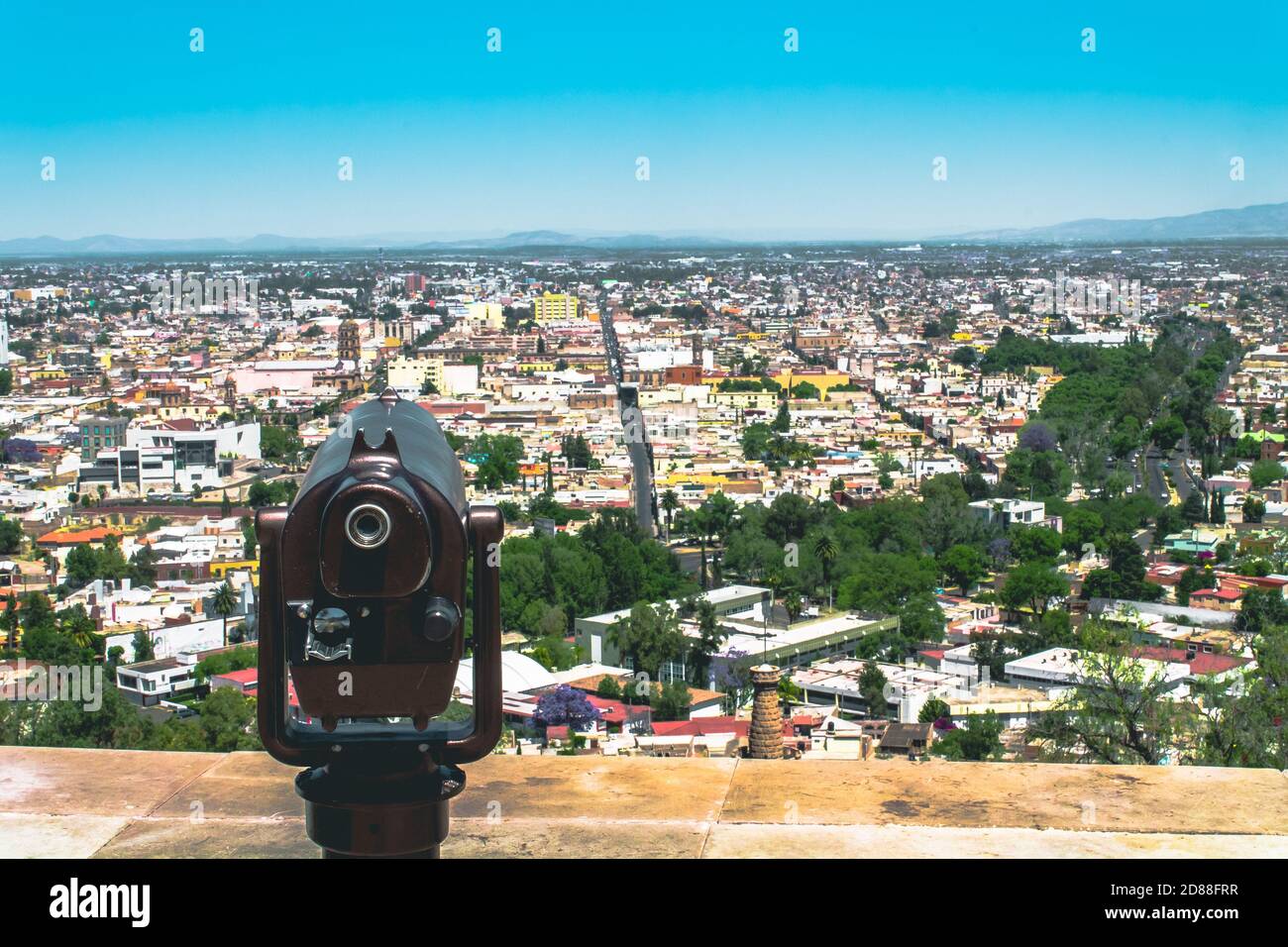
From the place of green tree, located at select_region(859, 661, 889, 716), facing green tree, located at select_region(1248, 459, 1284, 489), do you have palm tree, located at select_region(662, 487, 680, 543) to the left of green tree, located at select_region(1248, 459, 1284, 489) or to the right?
left

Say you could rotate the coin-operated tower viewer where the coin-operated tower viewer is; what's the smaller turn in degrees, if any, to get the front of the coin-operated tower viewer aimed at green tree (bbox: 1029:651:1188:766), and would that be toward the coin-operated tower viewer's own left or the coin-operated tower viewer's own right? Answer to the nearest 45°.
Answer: approximately 45° to the coin-operated tower viewer's own right

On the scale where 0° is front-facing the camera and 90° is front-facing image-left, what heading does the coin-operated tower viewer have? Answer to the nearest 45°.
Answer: approximately 180°

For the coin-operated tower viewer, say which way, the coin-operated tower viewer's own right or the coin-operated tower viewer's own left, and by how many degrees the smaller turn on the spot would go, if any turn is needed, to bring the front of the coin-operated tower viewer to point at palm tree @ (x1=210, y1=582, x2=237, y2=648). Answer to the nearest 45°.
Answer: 0° — it already faces it

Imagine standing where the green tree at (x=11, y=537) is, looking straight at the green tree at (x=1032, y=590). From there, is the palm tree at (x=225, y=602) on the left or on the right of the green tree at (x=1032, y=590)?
right

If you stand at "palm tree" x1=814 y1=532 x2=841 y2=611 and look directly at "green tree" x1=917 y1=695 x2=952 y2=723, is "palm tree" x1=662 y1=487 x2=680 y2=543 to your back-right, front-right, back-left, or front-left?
back-right
